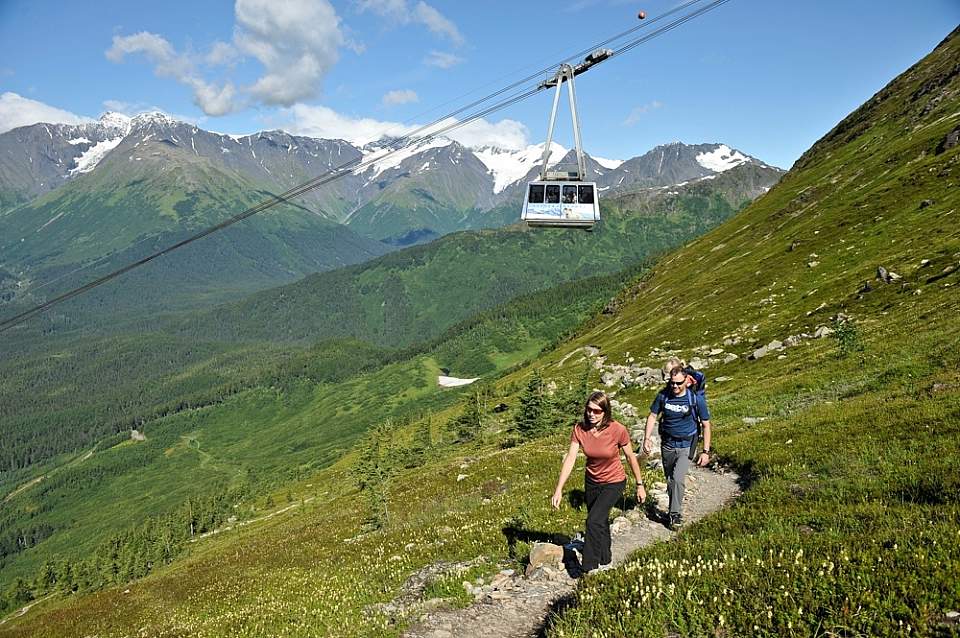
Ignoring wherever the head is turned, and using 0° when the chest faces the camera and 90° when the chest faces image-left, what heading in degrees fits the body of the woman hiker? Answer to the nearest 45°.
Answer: approximately 45°

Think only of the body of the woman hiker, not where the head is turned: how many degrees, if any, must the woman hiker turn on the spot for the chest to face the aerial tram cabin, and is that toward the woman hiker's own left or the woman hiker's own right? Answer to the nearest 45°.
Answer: approximately 135° to the woman hiker's own right

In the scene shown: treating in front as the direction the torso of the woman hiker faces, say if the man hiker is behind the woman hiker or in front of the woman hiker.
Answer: behind

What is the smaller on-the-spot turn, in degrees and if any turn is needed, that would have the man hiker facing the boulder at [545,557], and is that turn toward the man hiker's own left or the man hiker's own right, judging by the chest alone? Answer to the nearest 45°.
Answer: approximately 45° to the man hiker's own right

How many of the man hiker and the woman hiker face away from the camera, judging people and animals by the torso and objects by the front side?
0
